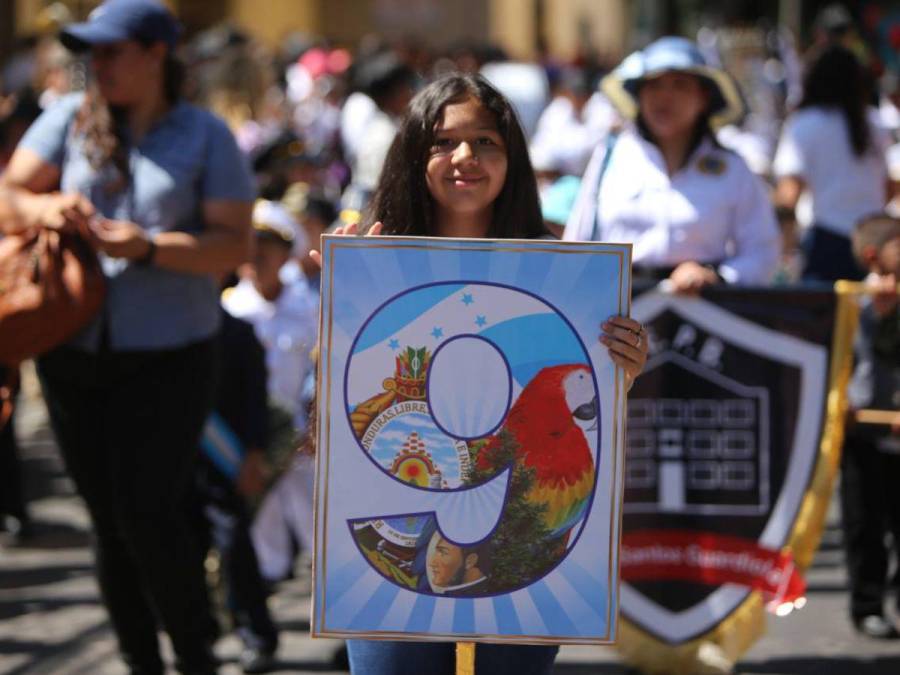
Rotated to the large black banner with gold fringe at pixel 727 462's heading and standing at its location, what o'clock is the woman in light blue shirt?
The woman in light blue shirt is roughly at 2 o'clock from the large black banner with gold fringe.

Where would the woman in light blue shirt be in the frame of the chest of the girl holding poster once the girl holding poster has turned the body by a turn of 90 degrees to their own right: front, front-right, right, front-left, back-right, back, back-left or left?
front-right
